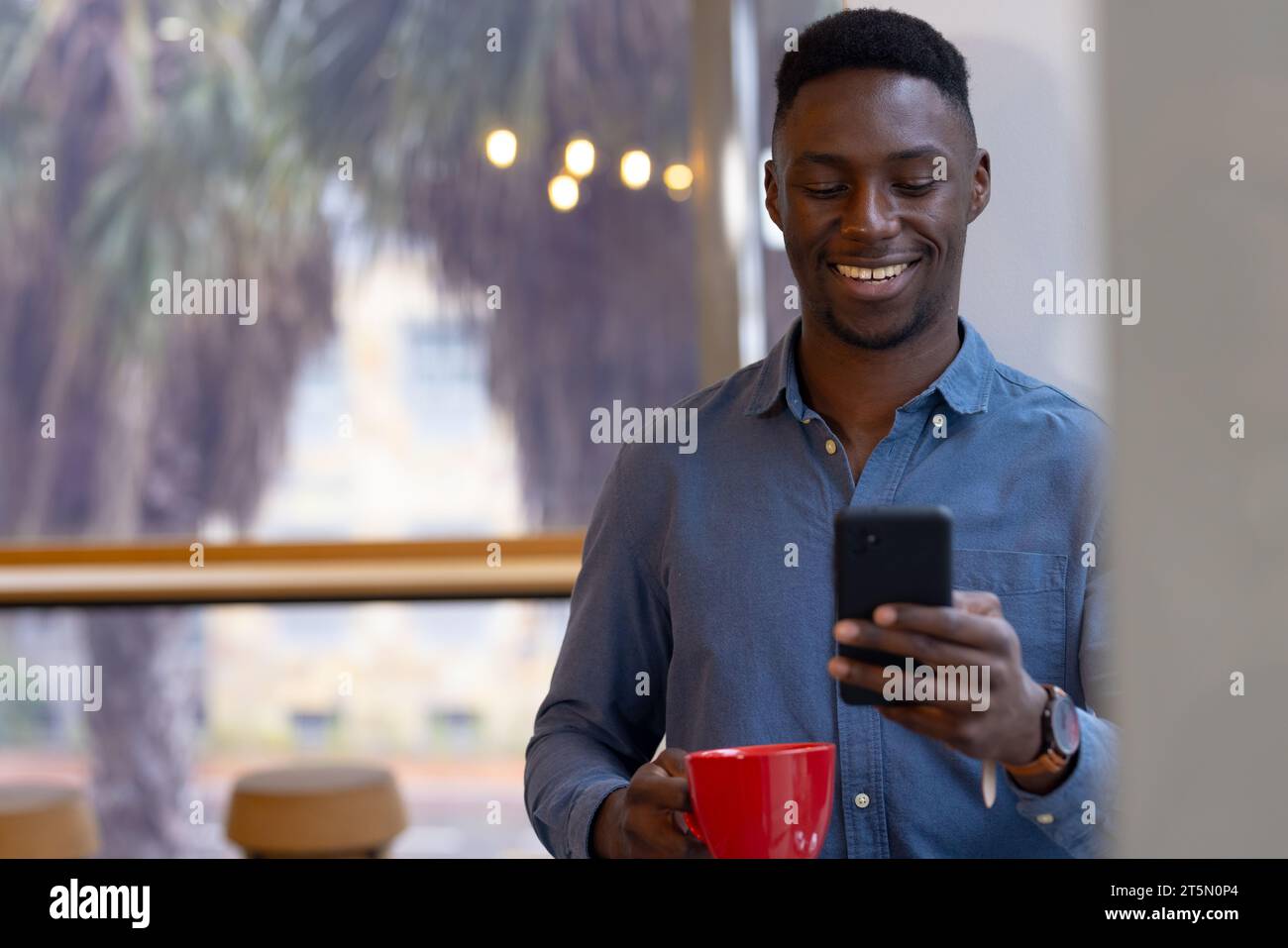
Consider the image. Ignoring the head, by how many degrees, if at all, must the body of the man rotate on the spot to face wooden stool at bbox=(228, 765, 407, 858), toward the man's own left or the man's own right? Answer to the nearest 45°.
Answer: approximately 135° to the man's own right

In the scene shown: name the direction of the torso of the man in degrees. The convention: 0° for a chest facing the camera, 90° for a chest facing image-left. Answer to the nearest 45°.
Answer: approximately 0°
